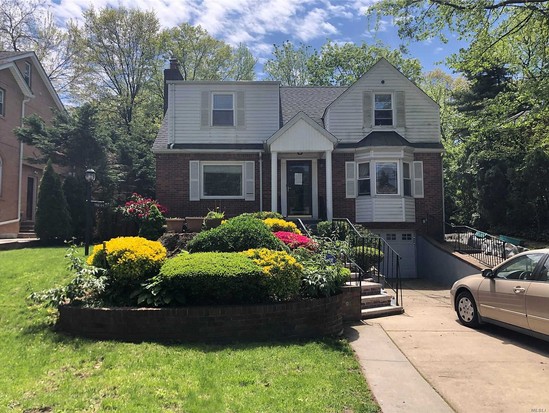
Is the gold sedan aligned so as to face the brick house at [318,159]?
yes

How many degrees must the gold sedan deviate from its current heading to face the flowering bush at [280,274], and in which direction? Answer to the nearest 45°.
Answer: approximately 90° to its left

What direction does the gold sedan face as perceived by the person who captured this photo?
facing away from the viewer and to the left of the viewer

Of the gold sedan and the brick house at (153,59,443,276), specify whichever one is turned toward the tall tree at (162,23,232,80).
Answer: the gold sedan

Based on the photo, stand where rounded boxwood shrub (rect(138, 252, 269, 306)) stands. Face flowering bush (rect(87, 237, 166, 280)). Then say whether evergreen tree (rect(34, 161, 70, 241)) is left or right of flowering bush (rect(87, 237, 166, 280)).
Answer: right

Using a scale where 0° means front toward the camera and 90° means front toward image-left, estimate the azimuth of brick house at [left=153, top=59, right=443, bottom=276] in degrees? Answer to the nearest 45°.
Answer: approximately 0°

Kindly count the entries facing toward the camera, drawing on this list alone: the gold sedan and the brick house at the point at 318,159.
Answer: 1

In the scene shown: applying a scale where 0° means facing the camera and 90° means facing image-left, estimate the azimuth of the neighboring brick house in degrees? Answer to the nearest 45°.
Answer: approximately 315°
